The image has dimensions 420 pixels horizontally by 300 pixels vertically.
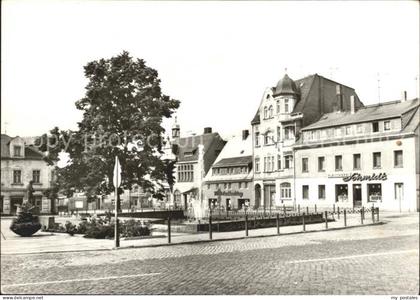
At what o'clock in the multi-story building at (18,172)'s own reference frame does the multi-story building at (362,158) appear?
the multi-story building at (362,158) is roughly at 10 o'clock from the multi-story building at (18,172).

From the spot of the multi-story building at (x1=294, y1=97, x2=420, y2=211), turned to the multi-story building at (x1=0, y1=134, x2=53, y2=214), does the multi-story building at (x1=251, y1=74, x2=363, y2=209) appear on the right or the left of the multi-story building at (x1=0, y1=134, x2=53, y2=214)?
right

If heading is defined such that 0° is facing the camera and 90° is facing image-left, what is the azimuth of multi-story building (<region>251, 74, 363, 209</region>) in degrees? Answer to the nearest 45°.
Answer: approximately 45°

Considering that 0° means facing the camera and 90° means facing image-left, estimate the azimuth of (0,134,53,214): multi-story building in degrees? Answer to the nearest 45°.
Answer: approximately 0°

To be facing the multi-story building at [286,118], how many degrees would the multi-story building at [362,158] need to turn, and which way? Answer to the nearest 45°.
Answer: approximately 90° to its right

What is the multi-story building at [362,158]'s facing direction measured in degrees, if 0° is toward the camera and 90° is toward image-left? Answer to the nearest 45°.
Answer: approximately 45°
